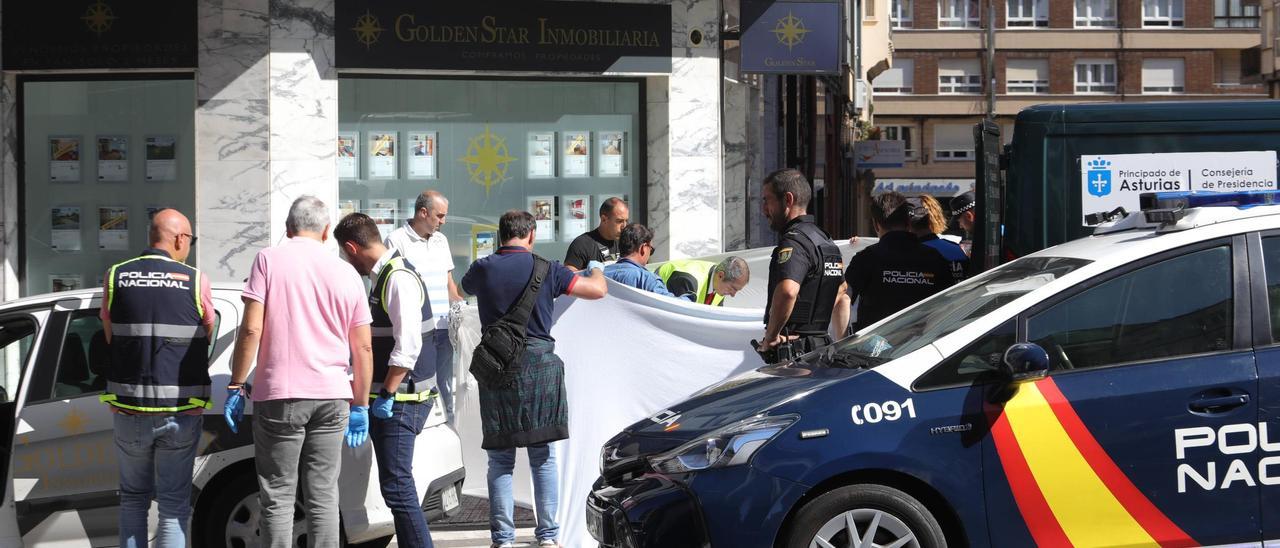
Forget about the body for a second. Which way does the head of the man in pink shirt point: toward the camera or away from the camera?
away from the camera

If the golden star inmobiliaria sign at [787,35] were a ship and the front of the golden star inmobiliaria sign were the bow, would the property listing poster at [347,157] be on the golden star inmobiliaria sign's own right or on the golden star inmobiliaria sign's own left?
on the golden star inmobiliaria sign's own right

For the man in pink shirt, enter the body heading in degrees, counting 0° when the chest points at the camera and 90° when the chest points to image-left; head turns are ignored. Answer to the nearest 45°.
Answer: approximately 180°

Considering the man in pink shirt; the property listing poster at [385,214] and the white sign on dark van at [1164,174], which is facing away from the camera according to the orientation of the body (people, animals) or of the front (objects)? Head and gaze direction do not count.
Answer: the man in pink shirt

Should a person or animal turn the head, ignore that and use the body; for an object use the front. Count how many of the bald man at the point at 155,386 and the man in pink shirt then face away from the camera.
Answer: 2

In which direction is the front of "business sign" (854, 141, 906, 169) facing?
toward the camera

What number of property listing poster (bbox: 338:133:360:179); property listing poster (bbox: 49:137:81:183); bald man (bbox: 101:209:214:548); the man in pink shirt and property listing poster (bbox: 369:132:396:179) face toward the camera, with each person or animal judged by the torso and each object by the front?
3

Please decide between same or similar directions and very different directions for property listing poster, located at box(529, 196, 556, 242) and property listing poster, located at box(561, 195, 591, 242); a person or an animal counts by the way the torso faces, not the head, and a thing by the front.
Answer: same or similar directions

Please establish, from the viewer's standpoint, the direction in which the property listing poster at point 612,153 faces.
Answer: facing the viewer

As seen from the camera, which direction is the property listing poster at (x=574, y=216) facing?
toward the camera

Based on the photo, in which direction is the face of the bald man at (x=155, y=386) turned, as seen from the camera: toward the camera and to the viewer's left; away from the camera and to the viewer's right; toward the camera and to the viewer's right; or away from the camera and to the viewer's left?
away from the camera and to the viewer's right

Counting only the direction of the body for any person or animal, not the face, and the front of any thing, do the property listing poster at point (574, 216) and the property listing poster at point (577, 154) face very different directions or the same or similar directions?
same or similar directions

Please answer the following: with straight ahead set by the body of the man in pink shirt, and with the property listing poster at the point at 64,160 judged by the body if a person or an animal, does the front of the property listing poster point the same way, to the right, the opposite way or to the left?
the opposite way

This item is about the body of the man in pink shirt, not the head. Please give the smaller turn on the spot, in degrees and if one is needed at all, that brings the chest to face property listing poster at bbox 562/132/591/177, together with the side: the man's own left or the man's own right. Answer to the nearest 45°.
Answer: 0° — they already face it

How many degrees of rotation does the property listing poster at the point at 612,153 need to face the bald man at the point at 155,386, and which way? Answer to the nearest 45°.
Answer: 0° — it already faces them

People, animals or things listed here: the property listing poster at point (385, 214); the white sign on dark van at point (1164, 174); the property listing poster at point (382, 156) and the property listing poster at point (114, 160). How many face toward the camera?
4

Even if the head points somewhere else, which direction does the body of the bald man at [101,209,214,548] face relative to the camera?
away from the camera

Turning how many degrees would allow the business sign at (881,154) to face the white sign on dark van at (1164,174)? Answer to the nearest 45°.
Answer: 0° — it already faces it
